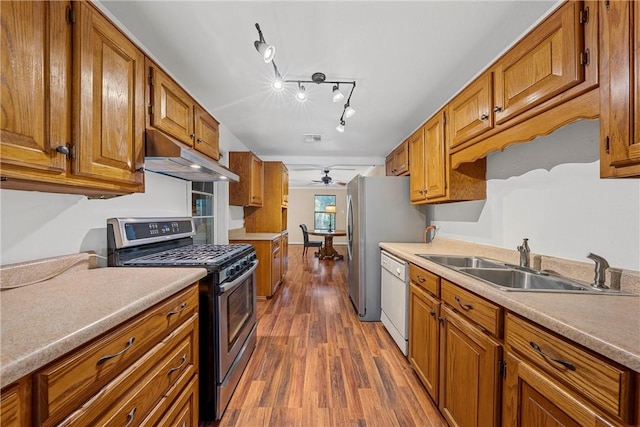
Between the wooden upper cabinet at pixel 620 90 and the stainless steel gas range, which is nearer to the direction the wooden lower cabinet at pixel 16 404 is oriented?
the wooden upper cabinet

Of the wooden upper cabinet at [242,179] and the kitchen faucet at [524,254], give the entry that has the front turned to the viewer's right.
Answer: the wooden upper cabinet

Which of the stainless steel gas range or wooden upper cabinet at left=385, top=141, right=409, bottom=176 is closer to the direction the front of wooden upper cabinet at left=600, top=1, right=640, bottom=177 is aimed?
the stainless steel gas range

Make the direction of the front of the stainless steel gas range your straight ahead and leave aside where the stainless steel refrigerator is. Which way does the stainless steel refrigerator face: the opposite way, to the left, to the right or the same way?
the opposite way

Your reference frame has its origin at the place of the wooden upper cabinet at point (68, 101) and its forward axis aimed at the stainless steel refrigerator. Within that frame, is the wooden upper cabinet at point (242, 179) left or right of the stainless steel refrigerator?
left

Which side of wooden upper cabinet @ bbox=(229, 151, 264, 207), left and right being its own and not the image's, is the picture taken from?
right

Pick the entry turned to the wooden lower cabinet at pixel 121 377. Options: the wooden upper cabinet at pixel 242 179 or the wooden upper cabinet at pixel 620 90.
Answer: the wooden upper cabinet at pixel 620 90

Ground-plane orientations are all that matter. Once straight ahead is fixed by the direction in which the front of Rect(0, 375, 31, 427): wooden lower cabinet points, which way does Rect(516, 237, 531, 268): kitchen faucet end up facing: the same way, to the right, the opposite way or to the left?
the opposite way

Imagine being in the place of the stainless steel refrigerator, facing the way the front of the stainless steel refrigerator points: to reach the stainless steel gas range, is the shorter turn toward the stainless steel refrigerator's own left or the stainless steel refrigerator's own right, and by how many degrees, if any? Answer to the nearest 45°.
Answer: approximately 45° to the stainless steel refrigerator's own left

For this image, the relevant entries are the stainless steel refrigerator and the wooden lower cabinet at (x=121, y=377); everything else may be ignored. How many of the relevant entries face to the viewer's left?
1

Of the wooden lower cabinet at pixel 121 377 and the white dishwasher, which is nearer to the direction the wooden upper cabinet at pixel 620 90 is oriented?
the wooden lower cabinet

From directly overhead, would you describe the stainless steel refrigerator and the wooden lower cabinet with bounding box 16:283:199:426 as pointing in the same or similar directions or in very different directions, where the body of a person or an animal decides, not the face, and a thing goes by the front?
very different directions

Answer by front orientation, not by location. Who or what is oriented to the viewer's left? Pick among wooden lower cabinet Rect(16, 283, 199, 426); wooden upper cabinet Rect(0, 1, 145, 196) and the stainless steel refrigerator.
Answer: the stainless steel refrigerator

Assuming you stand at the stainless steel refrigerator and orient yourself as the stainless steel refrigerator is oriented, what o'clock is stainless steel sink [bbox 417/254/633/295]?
The stainless steel sink is roughly at 8 o'clock from the stainless steel refrigerator.

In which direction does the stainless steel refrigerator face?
to the viewer's left
